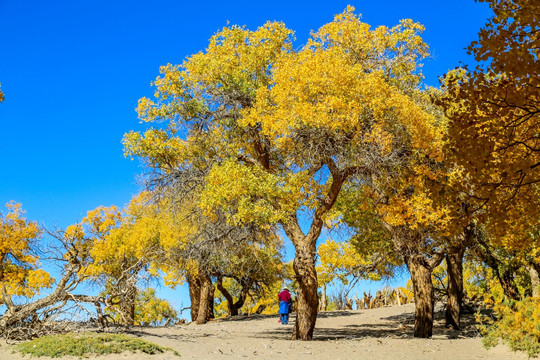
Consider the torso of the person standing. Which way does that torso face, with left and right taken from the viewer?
facing away from the viewer

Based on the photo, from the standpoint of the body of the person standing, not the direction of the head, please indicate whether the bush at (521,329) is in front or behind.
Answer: behind
